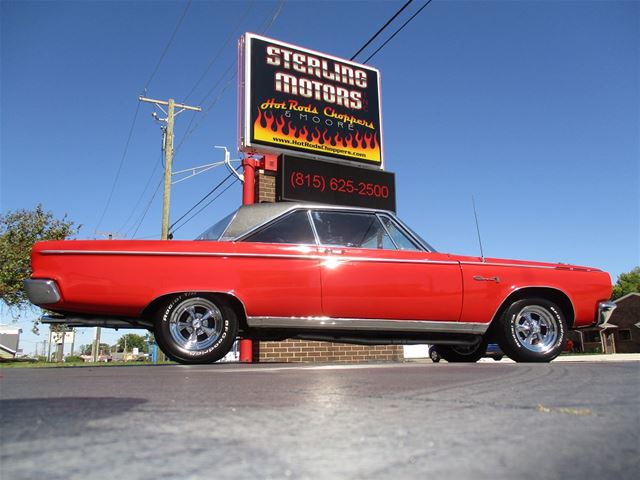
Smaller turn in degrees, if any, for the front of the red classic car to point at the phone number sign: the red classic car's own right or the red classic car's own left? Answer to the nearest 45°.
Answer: approximately 90° to the red classic car's own left

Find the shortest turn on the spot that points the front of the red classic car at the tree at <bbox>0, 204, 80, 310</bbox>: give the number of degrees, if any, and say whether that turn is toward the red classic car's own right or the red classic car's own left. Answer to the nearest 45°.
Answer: approximately 135° to the red classic car's own left

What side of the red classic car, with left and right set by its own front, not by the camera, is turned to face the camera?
right

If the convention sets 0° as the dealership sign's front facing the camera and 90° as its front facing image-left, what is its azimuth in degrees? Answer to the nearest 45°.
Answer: approximately 315°

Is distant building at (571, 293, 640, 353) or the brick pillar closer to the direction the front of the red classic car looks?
the distant building

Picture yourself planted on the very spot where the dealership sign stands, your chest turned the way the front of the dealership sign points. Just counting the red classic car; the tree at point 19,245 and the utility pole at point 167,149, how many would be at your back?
2

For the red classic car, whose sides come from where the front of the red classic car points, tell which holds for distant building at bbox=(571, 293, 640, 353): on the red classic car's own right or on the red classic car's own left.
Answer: on the red classic car's own left

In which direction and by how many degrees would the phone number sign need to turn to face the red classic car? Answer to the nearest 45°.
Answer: approximately 45° to its right
